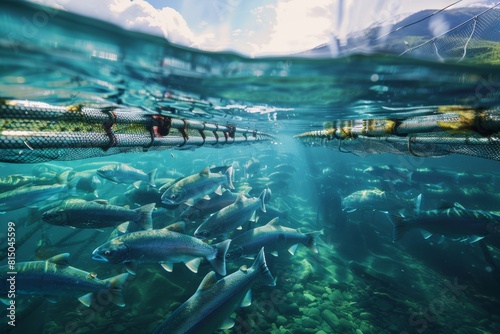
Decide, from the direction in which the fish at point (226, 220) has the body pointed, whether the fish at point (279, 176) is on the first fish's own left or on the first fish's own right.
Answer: on the first fish's own right

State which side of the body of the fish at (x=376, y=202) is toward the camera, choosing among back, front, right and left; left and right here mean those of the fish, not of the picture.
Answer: left

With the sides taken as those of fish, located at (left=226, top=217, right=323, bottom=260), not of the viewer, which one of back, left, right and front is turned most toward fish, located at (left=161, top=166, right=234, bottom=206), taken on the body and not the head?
front

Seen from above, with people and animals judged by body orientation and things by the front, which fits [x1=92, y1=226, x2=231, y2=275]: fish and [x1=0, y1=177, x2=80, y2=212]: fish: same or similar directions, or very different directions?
same or similar directions

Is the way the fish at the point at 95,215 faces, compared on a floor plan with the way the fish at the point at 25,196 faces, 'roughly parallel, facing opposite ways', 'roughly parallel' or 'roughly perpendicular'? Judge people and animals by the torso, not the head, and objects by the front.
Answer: roughly parallel

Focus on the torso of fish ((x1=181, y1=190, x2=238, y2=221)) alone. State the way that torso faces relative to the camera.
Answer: to the viewer's left

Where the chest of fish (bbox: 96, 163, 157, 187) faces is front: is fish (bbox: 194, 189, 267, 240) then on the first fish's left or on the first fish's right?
on the first fish's left

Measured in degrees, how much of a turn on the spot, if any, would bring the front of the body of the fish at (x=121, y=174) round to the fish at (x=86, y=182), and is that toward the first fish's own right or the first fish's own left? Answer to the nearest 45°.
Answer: approximately 45° to the first fish's own right

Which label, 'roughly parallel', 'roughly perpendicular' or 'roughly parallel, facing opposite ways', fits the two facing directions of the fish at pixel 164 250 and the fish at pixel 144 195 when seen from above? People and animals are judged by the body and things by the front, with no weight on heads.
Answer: roughly parallel

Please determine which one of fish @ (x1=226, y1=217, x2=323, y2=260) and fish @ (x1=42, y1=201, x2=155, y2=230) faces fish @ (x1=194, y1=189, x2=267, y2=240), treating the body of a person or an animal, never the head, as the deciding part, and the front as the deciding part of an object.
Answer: fish @ (x1=226, y1=217, x2=323, y2=260)

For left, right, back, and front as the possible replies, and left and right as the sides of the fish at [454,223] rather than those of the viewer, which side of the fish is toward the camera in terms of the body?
right

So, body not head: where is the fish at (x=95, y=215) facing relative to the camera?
to the viewer's left
